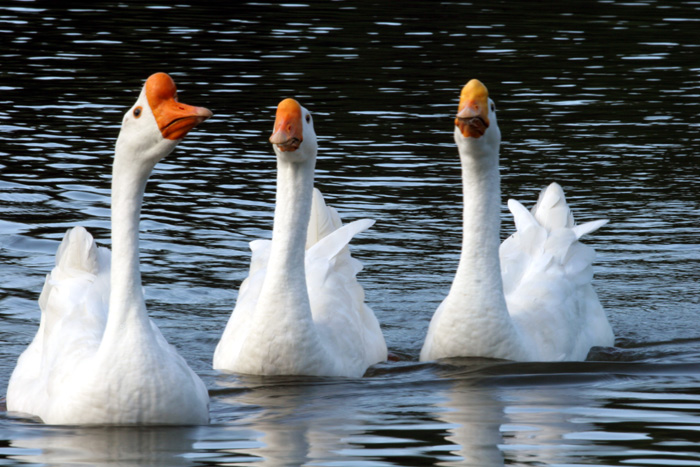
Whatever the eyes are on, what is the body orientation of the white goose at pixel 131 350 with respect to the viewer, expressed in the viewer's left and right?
facing the viewer and to the right of the viewer

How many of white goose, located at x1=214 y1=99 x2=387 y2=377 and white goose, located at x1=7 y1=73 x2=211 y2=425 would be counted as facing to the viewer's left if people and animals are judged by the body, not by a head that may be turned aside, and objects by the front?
0

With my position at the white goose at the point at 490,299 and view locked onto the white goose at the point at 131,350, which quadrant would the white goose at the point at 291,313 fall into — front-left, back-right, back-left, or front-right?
front-right

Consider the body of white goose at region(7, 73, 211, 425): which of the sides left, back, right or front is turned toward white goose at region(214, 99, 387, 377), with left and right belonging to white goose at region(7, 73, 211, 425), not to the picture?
left

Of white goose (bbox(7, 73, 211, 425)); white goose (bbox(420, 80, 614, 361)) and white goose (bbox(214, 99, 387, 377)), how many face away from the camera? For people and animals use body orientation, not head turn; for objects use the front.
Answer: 0

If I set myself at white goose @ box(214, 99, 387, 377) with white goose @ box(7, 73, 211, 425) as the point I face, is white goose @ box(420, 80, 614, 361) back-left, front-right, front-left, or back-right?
back-left

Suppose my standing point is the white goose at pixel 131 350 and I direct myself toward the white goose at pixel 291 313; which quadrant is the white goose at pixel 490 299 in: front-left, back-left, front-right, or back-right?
front-right

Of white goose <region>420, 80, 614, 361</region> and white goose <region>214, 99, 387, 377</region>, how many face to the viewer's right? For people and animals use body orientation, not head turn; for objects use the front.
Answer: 0

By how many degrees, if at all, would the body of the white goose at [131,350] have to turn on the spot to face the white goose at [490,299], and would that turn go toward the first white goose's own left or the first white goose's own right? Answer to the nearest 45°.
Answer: approximately 90° to the first white goose's own left

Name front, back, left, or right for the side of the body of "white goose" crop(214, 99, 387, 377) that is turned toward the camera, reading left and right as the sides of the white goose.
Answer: front
